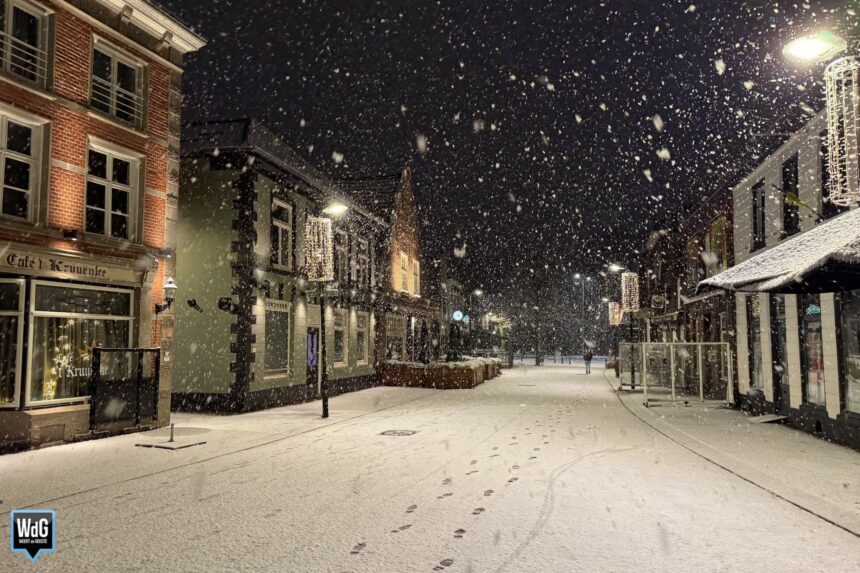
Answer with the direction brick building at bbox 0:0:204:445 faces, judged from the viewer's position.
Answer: facing the viewer and to the right of the viewer

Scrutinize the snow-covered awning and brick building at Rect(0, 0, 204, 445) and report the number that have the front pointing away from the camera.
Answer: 0

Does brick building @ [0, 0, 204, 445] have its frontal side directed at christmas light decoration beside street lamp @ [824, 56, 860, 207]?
yes

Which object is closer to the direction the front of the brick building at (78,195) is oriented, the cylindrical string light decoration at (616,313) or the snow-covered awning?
the snow-covered awning

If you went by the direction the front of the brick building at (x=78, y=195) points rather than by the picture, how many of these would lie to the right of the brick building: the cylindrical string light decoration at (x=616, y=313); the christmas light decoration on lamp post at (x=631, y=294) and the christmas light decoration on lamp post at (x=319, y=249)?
0

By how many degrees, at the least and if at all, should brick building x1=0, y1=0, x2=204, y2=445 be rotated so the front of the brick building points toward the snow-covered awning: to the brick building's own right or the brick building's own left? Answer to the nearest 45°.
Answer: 0° — it already faces it

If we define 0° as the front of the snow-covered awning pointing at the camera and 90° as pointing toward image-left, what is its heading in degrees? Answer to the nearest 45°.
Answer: approximately 45°

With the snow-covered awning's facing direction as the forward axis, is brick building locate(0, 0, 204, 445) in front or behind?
in front

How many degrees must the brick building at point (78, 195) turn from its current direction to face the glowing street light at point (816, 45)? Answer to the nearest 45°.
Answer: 0° — it already faces it

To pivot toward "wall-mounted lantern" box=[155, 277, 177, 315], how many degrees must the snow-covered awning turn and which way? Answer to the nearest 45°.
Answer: approximately 45° to its right

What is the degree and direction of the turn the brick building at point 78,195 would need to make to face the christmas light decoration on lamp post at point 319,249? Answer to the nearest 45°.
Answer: approximately 90° to its left
